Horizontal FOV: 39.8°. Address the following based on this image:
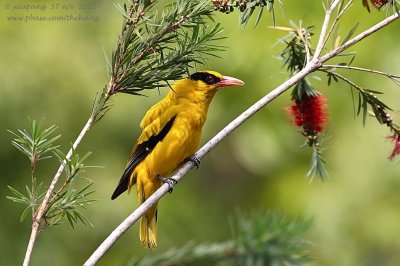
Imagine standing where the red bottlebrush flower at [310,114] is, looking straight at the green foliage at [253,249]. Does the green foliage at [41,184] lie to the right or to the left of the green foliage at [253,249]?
right

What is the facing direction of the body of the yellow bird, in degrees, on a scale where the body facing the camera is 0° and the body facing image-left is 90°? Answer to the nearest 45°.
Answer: approximately 270°

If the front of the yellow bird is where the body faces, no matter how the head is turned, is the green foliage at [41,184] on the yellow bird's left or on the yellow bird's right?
on the yellow bird's right

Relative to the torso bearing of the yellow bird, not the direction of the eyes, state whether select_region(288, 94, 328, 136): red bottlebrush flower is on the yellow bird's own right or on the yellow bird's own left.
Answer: on the yellow bird's own left
